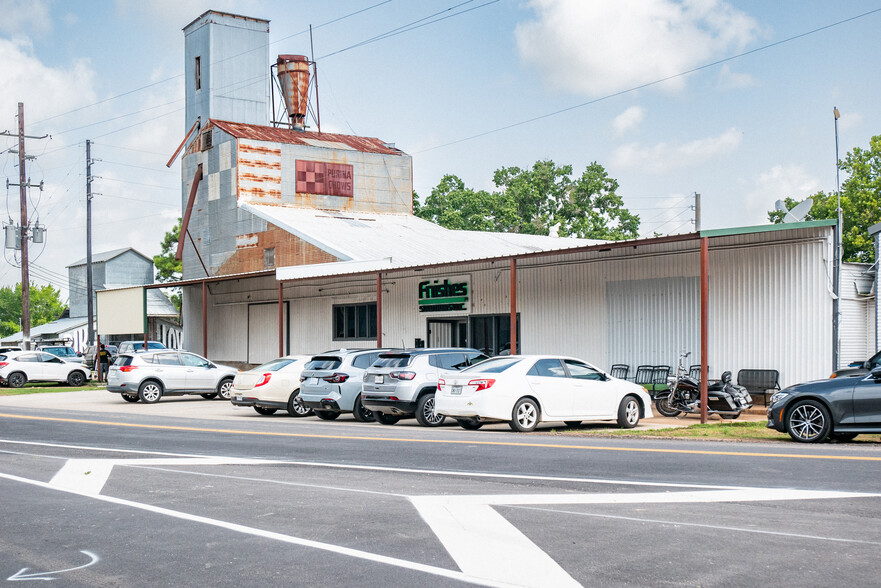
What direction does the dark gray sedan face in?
to the viewer's left

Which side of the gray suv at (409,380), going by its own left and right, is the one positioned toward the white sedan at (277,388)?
left

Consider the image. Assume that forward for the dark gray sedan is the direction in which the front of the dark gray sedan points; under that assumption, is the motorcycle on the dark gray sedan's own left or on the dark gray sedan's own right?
on the dark gray sedan's own right

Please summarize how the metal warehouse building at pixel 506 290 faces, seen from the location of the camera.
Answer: facing the viewer and to the left of the viewer

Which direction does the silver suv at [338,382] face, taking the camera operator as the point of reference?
facing away from the viewer and to the right of the viewer

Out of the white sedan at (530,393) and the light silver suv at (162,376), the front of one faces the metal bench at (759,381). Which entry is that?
the white sedan

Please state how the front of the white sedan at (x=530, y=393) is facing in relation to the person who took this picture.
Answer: facing away from the viewer and to the right of the viewer

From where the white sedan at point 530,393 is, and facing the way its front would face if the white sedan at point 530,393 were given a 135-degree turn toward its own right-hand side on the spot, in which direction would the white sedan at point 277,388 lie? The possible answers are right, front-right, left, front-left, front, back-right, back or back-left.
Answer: back-right

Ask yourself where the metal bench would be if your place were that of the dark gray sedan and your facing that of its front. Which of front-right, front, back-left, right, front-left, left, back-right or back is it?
right

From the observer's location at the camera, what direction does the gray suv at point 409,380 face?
facing away from the viewer and to the right of the viewer
